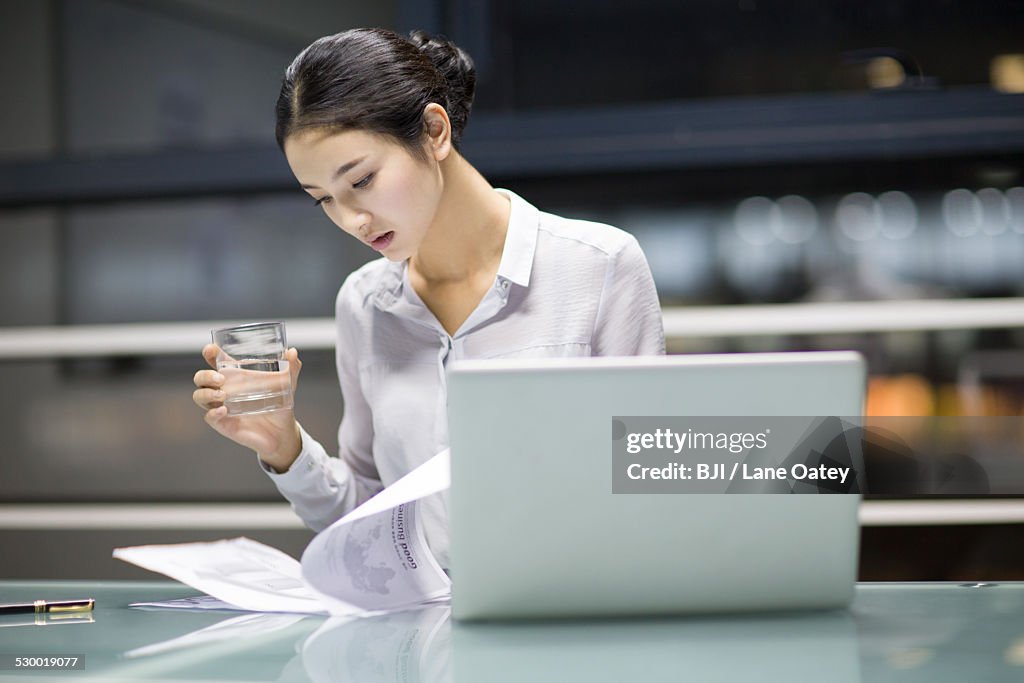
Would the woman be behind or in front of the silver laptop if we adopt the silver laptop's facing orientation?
in front

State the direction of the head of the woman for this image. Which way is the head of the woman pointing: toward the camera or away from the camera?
toward the camera

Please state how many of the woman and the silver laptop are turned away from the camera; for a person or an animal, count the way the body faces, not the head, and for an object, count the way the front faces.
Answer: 1

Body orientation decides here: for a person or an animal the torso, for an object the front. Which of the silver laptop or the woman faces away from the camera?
the silver laptop

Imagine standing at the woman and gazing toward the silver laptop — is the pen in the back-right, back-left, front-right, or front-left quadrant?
front-right

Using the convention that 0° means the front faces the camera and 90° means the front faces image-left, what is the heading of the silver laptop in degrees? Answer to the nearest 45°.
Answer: approximately 180°

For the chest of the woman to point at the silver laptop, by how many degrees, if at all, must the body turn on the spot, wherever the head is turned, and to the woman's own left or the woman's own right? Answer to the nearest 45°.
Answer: approximately 45° to the woman's own left

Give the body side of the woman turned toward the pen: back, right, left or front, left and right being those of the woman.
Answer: front

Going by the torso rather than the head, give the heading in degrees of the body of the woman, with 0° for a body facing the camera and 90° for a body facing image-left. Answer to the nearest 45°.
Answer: approximately 45°
